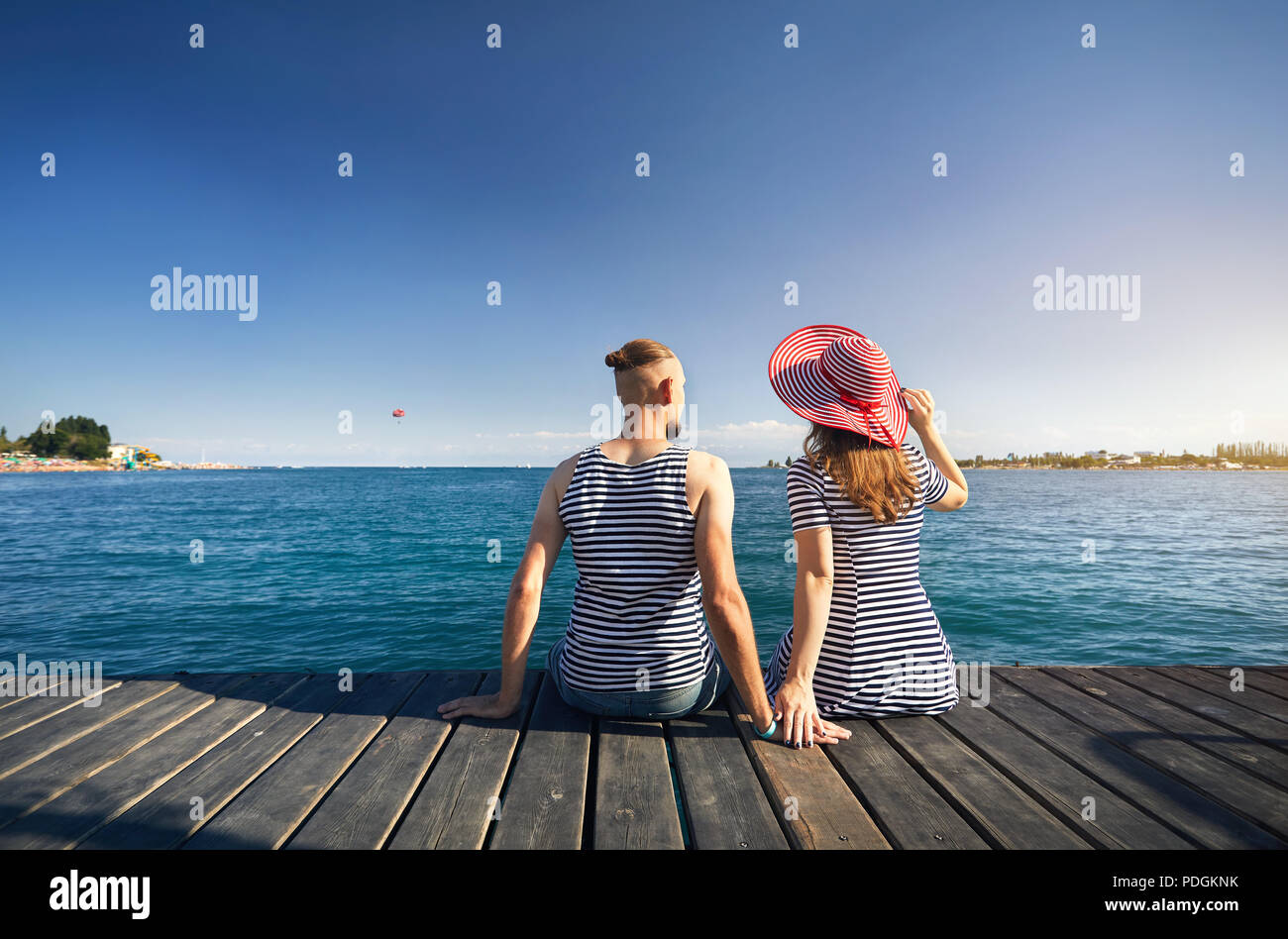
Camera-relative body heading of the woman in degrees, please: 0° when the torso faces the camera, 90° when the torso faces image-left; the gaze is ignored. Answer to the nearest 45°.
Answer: approximately 180°

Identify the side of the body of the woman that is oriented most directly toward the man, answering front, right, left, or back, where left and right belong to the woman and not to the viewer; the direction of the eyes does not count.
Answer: left

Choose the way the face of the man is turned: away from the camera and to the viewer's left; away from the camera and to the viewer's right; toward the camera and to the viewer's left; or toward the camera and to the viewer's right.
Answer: away from the camera and to the viewer's right

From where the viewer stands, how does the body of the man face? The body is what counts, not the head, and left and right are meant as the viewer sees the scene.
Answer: facing away from the viewer

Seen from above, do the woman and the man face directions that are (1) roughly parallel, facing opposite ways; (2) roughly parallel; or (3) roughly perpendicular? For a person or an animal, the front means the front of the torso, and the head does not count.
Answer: roughly parallel

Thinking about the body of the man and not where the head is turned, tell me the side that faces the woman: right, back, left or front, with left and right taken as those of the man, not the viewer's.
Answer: right

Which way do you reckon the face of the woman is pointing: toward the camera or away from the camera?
away from the camera
